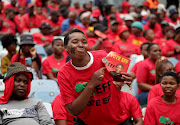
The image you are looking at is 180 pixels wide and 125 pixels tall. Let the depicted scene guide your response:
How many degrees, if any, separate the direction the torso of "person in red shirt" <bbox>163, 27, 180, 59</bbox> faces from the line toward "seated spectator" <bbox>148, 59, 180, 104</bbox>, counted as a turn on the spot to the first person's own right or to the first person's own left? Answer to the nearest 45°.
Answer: approximately 45° to the first person's own right

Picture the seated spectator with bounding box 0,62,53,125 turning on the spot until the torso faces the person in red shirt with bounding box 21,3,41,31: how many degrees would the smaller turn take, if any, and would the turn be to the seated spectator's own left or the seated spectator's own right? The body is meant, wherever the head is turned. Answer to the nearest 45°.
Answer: approximately 180°

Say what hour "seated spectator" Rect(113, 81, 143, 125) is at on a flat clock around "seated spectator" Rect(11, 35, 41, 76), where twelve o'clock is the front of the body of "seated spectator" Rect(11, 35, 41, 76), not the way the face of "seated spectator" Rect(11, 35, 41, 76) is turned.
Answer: "seated spectator" Rect(113, 81, 143, 125) is roughly at 11 o'clock from "seated spectator" Rect(11, 35, 41, 76).

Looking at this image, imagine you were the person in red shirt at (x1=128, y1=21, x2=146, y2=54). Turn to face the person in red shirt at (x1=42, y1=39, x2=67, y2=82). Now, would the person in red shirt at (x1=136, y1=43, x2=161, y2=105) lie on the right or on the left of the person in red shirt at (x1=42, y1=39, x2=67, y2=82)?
left

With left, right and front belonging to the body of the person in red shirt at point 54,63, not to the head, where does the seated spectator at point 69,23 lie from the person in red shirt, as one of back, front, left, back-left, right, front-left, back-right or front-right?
back-left

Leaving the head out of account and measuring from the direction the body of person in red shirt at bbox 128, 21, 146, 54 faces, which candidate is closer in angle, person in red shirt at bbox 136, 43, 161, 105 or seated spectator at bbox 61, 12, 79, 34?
the person in red shirt

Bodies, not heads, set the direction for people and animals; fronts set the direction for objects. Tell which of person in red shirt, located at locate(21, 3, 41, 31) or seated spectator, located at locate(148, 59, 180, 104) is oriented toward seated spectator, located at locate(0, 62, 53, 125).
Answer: the person in red shirt

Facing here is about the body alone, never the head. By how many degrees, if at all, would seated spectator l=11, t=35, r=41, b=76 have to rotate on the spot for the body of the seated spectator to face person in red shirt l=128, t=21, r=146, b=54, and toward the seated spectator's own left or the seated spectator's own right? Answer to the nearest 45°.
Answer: approximately 135° to the seated spectator's own left

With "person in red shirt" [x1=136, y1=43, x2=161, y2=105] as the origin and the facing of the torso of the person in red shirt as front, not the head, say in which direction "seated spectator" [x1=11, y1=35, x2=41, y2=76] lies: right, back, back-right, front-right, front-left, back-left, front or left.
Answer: back-right

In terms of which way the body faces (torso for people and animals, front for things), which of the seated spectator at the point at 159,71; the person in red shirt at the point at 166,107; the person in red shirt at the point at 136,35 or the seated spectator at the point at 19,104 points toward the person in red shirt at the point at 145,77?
the person in red shirt at the point at 136,35

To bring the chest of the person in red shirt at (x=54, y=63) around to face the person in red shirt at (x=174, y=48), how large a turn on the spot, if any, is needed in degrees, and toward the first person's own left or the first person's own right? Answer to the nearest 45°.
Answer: approximately 45° to the first person's own left

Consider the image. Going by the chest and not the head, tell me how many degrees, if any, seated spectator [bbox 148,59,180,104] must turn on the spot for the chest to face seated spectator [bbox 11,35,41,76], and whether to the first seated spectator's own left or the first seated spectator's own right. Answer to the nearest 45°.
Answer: approximately 135° to the first seated spectator's own right
